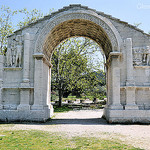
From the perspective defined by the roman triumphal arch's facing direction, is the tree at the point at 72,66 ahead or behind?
behind

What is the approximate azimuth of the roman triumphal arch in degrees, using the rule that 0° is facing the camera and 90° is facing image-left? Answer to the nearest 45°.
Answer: approximately 0°
